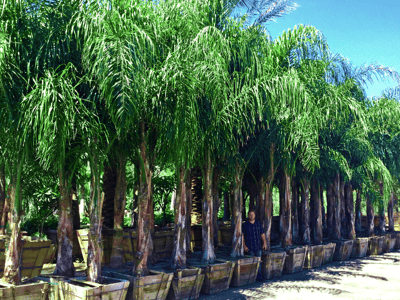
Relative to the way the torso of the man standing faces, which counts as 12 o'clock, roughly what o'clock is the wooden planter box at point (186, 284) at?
The wooden planter box is roughly at 1 o'clock from the man standing.

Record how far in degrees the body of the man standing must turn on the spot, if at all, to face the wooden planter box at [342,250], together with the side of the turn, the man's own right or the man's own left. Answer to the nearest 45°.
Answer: approximately 135° to the man's own left

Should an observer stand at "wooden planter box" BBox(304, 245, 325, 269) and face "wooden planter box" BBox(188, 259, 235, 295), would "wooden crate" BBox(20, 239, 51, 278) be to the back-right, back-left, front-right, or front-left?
front-right

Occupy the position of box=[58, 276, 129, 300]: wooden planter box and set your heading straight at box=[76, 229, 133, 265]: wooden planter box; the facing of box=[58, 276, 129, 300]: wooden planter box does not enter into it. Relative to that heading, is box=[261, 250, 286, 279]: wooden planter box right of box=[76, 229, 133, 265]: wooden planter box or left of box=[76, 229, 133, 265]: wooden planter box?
right

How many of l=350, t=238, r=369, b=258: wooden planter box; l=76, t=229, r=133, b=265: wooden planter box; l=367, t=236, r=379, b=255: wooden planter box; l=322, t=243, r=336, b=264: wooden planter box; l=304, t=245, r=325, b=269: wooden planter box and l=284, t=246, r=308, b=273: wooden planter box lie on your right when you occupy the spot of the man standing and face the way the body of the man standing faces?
1

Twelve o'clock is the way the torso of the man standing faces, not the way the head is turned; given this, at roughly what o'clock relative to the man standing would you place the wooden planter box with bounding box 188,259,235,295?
The wooden planter box is roughly at 1 o'clock from the man standing.

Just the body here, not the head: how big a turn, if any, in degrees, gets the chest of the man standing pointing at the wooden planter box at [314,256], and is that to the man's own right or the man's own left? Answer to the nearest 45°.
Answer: approximately 135° to the man's own left

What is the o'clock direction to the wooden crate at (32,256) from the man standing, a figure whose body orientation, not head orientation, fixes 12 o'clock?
The wooden crate is roughly at 2 o'clock from the man standing.

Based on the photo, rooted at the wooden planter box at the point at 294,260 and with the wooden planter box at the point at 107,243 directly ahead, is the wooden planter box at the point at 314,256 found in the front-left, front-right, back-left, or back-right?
back-right

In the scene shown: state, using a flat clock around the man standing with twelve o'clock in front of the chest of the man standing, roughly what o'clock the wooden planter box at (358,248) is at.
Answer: The wooden planter box is roughly at 7 o'clock from the man standing.

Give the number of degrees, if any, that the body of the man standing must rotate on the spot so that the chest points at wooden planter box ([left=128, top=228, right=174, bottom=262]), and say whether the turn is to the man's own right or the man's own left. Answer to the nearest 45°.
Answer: approximately 90° to the man's own right

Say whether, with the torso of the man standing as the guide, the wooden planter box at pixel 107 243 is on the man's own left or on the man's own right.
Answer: on the man's own right

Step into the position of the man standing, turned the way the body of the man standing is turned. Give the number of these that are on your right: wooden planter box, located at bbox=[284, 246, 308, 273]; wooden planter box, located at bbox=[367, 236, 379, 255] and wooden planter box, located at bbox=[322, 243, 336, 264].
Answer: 0

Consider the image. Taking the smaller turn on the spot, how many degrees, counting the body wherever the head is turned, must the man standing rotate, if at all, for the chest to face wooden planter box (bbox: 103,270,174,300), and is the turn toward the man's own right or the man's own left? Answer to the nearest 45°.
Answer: approximately 45° to the man's own right

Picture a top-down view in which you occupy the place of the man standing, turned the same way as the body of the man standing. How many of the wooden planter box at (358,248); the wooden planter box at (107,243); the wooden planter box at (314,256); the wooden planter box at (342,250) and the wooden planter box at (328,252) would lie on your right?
1

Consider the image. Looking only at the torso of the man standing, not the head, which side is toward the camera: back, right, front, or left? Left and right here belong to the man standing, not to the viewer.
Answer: front
